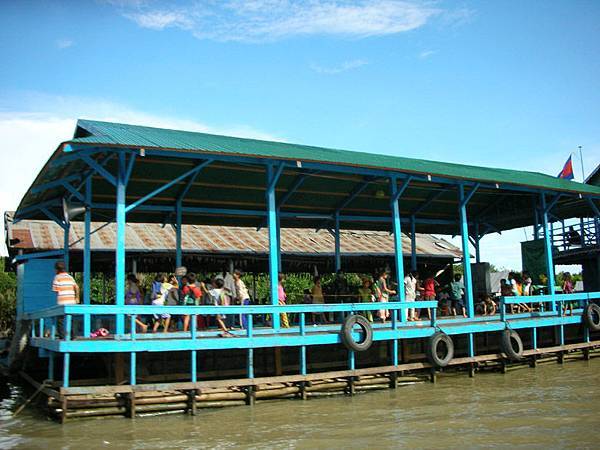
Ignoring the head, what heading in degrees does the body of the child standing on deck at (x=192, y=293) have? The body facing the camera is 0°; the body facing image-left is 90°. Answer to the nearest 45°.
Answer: approximately 180°

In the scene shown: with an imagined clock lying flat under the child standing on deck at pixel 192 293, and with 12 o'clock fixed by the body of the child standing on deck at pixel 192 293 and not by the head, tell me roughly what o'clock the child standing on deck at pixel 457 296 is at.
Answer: the child standing on deck at pixel 457 296 is roughly at 2 o'clock from the child standing on deck at pixel 192 293.
